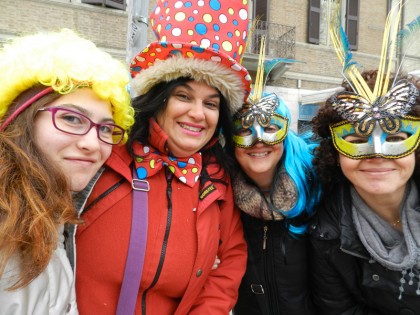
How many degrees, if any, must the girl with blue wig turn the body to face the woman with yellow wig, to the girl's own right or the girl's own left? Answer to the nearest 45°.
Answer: approximately 45° to the girl's own right

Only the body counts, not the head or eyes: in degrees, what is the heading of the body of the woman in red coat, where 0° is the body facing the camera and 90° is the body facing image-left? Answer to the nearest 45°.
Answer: approximately 0°

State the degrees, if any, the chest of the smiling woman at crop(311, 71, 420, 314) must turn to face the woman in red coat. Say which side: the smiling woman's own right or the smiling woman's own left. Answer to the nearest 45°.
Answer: approximately 90° to the smiling woman's own right

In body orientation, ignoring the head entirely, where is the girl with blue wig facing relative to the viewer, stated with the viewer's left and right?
facing the viewer

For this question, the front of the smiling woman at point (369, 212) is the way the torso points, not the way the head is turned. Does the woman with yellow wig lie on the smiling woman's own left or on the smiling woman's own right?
on the smiling woman's own right

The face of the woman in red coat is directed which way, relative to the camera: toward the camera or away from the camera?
toward the camera

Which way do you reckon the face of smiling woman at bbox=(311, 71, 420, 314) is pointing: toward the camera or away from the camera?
toward the camera

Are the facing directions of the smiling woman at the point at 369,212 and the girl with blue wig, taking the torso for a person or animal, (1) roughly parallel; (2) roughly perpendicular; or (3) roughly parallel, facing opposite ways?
roughly parallel

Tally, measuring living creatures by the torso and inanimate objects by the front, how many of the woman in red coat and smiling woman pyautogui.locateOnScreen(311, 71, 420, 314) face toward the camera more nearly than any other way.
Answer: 2

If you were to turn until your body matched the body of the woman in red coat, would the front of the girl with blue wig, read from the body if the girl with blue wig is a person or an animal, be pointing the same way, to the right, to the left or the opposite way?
the same way

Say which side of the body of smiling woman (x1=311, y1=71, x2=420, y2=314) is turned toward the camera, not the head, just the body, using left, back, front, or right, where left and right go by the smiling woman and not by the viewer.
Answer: front

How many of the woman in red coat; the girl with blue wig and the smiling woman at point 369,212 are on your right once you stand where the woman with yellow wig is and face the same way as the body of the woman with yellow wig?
0

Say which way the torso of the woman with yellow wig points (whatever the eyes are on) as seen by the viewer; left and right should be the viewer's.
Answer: facing the viewer and to the right of the viewer
